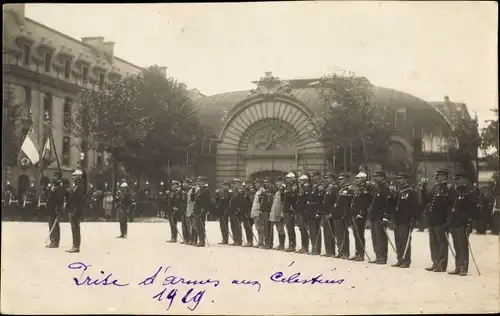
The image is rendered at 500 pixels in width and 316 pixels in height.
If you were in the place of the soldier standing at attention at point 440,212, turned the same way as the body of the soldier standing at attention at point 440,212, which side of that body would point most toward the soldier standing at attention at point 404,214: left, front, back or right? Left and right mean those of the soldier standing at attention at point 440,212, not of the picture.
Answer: right

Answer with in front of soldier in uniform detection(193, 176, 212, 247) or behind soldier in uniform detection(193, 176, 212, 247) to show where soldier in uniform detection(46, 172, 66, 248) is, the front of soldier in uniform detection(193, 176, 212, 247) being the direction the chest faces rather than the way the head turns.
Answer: in front

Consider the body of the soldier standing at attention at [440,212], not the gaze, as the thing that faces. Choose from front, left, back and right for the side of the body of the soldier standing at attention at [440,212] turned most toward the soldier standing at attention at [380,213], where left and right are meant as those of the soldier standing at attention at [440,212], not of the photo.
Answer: right

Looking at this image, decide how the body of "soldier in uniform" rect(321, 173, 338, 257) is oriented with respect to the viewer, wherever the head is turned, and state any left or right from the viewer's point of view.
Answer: facing the viewer and to the left of the viewer

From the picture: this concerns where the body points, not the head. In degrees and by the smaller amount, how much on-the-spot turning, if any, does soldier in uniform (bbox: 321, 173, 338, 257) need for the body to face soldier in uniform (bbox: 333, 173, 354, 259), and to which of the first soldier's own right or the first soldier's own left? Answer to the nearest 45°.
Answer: approximately 90° to the first soldier's own left

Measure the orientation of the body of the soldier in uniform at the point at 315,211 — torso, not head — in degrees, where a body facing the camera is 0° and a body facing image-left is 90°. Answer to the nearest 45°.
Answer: approximately 45°

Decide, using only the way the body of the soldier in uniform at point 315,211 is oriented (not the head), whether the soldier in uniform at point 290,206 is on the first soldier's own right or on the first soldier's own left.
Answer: on the first soldier's own right

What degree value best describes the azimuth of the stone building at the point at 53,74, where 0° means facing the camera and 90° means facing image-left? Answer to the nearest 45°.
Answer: approximately 315°

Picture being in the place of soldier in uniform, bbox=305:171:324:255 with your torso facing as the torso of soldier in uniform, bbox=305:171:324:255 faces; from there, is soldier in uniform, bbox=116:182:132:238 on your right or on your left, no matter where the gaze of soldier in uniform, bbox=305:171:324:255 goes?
on your right
